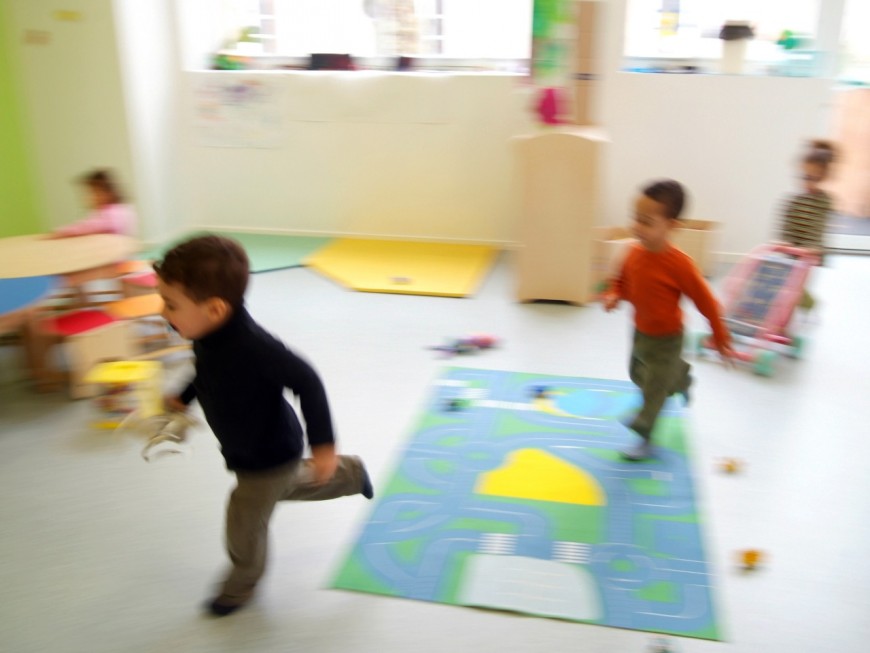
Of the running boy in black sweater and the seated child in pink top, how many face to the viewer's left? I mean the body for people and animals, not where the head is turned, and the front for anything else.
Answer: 2

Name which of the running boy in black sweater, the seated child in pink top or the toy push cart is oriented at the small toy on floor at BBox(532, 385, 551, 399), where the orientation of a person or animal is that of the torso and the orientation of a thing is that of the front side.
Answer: the toy push cart

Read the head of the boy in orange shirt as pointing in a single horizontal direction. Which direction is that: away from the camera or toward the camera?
toward the camera

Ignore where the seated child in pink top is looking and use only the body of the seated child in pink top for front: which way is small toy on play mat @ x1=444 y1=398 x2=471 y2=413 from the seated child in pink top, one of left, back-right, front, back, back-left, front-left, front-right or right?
back-left

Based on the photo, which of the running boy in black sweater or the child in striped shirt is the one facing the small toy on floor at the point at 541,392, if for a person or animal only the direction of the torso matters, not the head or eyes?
the child in striped shirt

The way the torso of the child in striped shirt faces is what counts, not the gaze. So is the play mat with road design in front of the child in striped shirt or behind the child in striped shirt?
in front

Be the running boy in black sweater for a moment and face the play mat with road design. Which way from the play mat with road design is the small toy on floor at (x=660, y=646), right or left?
right

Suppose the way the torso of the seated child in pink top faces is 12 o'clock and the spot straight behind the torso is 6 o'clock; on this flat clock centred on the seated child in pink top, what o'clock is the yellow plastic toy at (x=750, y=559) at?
The yellow plastic toy is roughly at 8 o'clock from the seated child in pink top.

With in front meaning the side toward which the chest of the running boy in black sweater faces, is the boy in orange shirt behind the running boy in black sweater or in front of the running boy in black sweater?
behind

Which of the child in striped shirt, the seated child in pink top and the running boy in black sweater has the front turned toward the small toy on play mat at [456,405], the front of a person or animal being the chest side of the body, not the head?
the child in striped shirt

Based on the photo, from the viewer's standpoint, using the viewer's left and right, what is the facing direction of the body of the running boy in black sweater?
facing to the left of the viewer

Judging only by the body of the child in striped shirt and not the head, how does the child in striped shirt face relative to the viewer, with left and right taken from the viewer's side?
facing the viewer and to the left of the viewer

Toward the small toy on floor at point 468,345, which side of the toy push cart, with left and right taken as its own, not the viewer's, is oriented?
front

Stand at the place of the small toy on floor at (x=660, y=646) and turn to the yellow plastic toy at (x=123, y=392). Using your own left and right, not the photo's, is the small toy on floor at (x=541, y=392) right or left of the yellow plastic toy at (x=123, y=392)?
right

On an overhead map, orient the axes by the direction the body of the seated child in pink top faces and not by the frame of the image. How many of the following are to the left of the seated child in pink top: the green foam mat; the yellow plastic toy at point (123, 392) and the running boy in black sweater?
2

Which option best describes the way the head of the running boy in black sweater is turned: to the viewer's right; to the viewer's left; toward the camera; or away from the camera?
to the viewer's left

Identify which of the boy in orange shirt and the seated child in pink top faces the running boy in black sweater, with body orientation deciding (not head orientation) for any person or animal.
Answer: the boy in orange shirt

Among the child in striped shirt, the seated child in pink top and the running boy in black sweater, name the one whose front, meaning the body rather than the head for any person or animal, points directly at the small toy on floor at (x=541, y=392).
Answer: the child in striped shirt

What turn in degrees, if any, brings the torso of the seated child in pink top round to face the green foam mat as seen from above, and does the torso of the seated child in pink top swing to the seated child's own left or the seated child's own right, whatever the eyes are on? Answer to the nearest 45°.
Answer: approximately 135° to the seated child's own right

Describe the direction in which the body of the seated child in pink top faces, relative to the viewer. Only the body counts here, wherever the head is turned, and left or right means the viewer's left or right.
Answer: facing to the left of the viewer
